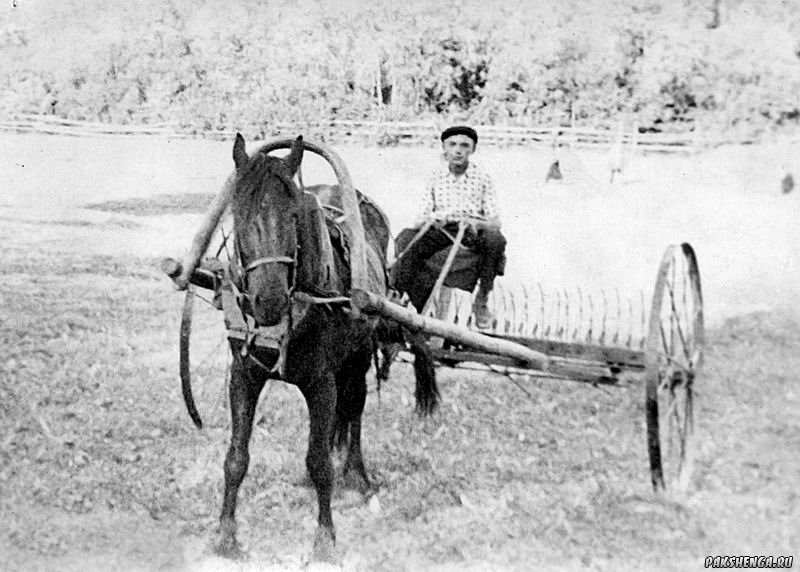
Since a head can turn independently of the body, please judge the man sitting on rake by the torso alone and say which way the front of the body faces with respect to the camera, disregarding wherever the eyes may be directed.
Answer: toward the camera

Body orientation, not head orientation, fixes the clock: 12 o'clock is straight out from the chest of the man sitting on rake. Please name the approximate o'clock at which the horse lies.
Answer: The horse is roughly at 1 o'clock from the man sitting on rake.

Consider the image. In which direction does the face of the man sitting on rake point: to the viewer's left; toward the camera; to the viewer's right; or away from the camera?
toward the camera
